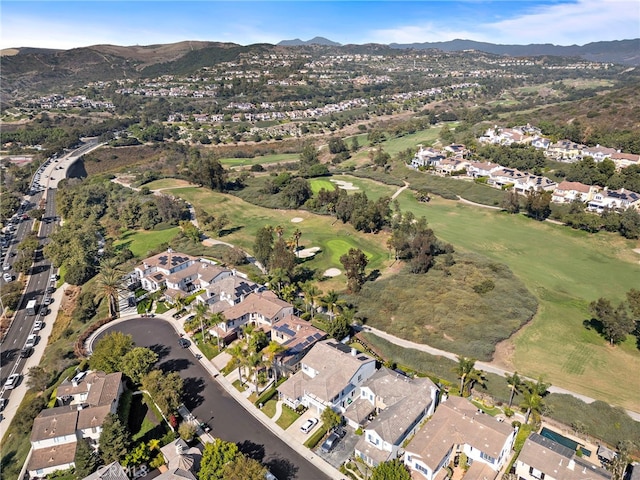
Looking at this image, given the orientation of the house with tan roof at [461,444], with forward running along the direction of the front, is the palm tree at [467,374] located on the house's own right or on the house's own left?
on the house's own right

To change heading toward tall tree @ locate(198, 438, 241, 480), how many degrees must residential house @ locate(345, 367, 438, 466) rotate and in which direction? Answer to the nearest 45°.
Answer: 0° — it already faces it

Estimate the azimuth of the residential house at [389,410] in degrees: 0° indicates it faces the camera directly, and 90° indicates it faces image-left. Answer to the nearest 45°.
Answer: approximately 45°

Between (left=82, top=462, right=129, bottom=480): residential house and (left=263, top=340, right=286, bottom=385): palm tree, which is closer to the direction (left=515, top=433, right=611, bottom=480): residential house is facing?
the residential house

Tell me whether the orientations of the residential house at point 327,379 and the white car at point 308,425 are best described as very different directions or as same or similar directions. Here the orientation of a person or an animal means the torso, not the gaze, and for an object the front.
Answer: very different directions

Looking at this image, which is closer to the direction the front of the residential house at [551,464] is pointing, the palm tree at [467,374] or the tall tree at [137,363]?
the tall tree

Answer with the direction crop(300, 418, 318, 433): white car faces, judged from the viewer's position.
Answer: facing away from the viewer and to the right of the viewer

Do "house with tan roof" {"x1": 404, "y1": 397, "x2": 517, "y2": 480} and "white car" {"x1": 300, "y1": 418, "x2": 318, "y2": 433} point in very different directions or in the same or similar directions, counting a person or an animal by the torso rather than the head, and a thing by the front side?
very different directions

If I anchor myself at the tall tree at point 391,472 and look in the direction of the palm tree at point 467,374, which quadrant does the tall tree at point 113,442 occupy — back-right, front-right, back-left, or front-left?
back-left
